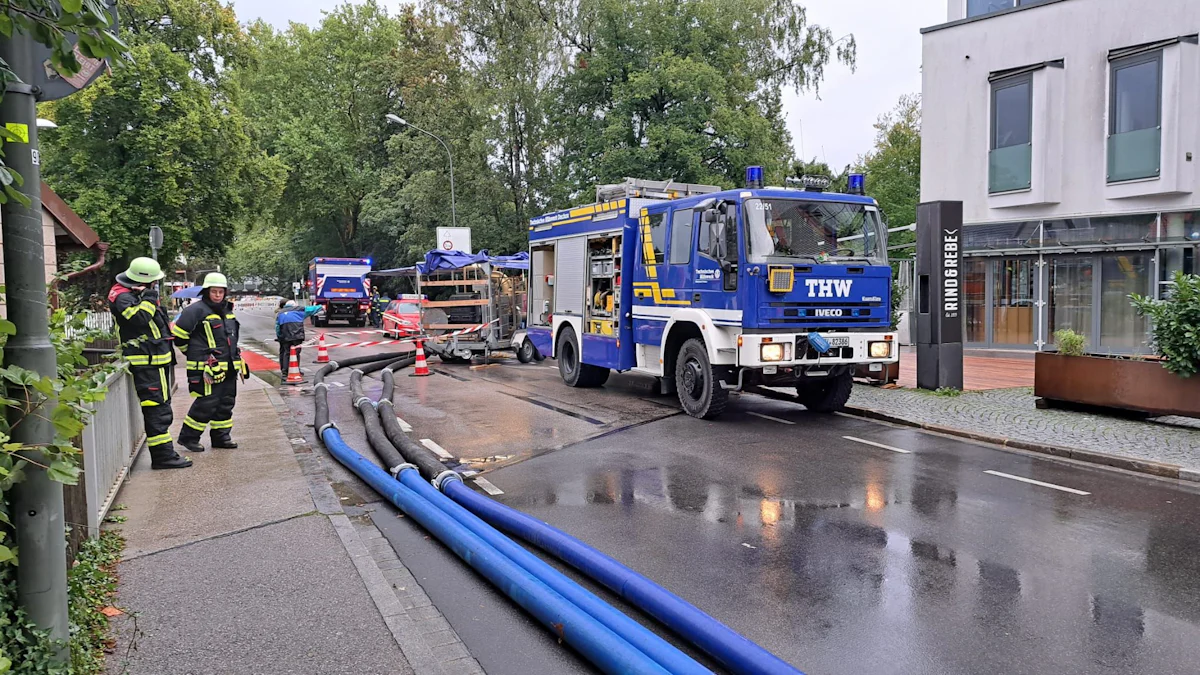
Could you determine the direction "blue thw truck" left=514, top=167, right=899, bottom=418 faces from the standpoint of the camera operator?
facing the viewer and to the right of the viewer

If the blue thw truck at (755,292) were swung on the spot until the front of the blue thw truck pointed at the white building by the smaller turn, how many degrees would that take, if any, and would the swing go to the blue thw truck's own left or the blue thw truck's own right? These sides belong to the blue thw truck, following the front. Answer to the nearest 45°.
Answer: approximately 90° to the blue thw truck's own left

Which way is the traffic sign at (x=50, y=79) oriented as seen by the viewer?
away from the camera

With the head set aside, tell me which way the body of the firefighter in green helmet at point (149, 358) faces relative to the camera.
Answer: to the viewer's right

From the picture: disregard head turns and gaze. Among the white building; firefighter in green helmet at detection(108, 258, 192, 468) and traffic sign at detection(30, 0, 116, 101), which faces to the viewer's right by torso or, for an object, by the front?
the firefighter in green helmet

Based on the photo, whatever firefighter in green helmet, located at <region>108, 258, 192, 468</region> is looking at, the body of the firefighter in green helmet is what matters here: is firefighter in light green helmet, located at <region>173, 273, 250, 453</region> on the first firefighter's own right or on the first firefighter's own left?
on the first firefighter's own left

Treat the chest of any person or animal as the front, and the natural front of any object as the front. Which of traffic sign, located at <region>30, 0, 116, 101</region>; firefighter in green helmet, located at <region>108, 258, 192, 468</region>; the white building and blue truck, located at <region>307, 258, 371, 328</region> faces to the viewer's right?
the firefighter in green helmet

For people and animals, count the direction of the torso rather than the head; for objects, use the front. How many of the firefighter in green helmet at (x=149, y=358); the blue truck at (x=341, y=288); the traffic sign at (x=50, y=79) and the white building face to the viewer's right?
1

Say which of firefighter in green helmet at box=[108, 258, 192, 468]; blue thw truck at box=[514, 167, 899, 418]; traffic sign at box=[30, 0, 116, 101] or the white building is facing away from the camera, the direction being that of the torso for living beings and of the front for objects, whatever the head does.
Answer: the traffic sign

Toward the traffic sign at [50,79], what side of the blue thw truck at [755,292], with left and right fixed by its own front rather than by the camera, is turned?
right

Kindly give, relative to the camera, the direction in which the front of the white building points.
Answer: facing the viewer and to the left of the viewer

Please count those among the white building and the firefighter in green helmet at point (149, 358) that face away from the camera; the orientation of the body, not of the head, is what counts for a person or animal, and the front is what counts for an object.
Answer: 0
